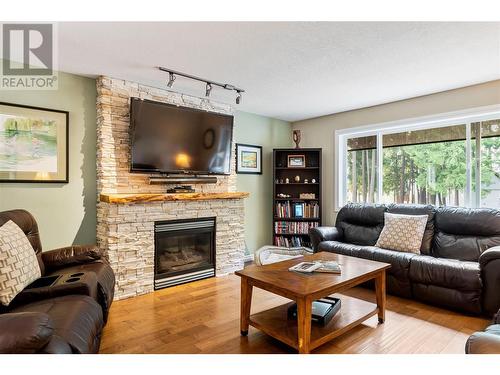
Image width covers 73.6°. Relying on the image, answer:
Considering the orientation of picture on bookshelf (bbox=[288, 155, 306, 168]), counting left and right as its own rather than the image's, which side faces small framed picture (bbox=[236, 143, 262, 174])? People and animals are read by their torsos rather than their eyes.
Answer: right

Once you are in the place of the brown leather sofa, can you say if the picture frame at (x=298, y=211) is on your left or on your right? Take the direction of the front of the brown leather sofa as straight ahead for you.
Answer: on your right

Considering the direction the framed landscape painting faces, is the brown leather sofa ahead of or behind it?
ahead

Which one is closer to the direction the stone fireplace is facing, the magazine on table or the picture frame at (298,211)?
the magazine on table

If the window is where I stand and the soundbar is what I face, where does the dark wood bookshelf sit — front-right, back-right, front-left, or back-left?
front-right

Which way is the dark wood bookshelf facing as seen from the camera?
toward the camera

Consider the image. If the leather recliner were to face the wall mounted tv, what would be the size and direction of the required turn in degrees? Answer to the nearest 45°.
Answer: approximately 90° to its left

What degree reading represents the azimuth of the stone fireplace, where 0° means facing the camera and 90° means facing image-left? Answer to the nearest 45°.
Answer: approximately 315°

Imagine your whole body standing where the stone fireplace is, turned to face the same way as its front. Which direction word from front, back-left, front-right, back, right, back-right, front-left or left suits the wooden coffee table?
front

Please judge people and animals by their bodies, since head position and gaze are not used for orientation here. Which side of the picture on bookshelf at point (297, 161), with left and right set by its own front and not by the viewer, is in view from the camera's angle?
front

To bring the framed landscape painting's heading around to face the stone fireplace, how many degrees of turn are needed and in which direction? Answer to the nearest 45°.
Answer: approximately 45° to its left

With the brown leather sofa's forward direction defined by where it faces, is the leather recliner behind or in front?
in front

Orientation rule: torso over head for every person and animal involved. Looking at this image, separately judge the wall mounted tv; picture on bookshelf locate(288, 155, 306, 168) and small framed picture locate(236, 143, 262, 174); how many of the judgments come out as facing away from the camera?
0

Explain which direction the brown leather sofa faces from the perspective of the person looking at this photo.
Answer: facing the viewer and to the left of the viewer

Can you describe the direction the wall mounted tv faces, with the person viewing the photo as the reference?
facing the viewer and to the right of the viewer
